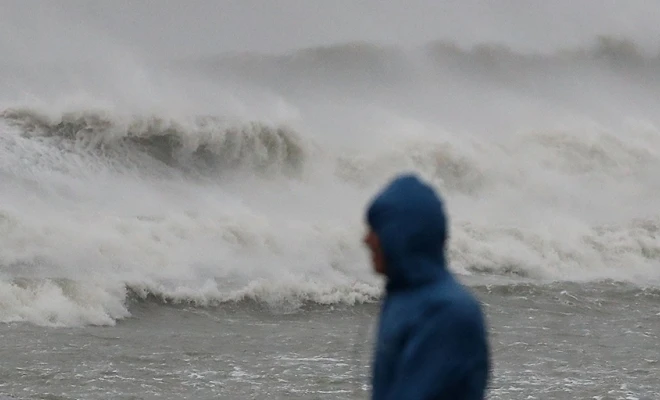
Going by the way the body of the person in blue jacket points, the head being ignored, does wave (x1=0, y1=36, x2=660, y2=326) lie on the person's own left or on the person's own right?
on the person's own right

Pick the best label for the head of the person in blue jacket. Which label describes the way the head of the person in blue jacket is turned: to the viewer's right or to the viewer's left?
to the viewer's left

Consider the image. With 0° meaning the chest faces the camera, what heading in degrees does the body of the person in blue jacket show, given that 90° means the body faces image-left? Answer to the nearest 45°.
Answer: approximately 90°
